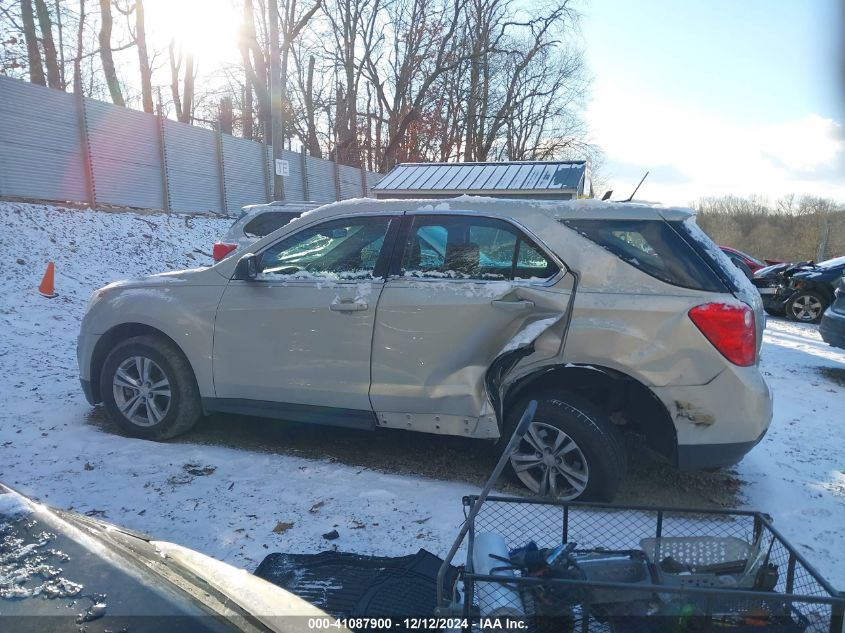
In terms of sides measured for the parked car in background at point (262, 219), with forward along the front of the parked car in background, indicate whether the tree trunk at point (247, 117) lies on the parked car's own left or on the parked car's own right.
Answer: on the parked car's own left

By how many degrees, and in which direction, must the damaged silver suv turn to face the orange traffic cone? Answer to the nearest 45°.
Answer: approximately 45° to its right

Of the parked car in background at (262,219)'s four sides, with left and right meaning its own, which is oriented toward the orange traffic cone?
back

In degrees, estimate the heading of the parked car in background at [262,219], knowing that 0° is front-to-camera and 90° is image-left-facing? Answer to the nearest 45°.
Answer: approximately 270°

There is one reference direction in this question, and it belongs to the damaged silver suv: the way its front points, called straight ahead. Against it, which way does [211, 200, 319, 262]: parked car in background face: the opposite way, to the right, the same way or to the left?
the opposite way

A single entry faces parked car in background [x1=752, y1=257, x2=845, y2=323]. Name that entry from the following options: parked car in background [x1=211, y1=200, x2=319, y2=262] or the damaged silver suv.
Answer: parked car in background [x1=211, y1=200, x2=319, y2=262]

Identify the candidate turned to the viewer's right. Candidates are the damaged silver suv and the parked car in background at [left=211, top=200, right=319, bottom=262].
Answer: the parked car in background

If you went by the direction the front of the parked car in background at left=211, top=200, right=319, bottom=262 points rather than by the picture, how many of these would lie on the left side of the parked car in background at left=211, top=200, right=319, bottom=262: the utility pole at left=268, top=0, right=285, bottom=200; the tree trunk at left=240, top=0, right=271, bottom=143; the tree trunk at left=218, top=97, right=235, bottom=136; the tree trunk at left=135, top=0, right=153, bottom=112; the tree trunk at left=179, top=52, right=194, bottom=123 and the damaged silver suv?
5

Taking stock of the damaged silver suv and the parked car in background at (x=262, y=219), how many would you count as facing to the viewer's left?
1

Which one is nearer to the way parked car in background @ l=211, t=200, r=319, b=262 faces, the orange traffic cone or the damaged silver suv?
the damaged silver suv

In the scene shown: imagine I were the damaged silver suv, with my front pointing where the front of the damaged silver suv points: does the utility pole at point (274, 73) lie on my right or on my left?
on my right

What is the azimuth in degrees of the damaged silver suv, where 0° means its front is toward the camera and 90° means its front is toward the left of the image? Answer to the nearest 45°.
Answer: approximately 90°
